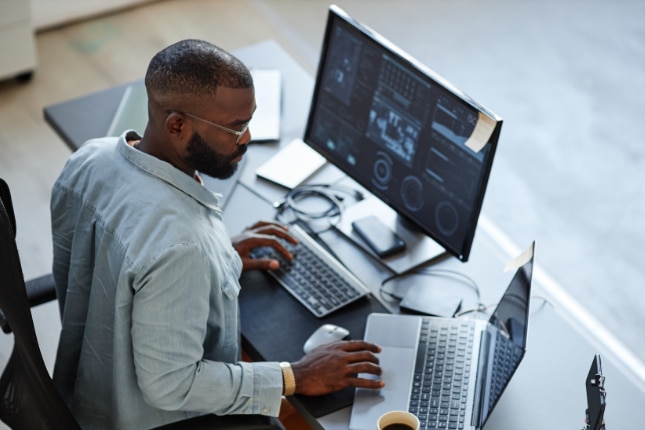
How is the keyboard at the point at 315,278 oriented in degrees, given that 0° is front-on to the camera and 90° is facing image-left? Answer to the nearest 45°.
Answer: approximately 45°

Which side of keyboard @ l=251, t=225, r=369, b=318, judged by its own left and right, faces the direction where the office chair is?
front

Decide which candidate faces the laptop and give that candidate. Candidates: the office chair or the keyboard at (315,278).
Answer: the office chair

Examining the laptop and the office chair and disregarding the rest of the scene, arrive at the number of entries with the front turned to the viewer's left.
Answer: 1

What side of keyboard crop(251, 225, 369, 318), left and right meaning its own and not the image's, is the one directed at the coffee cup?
left

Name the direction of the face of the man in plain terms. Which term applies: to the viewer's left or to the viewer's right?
to the viewer's right

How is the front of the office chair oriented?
to the viewer's right

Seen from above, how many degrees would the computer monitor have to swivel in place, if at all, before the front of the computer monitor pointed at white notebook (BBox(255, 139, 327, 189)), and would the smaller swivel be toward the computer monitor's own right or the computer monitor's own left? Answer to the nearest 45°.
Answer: approximately 90° to the computer monitor's own right

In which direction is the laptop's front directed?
to the viewer's left
